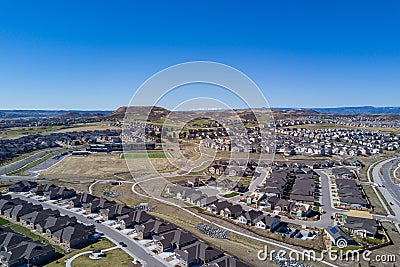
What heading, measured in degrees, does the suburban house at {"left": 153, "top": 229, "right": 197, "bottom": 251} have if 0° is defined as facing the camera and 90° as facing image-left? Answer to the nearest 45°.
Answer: approximately 45°

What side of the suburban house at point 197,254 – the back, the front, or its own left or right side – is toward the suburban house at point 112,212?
right

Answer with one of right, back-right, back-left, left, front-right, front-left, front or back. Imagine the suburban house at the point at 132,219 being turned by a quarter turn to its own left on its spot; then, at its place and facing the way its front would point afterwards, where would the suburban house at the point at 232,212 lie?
front-left

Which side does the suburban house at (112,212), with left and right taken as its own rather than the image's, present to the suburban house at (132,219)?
left

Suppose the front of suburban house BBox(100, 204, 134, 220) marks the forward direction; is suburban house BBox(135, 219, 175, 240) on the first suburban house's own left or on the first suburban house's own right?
on the first suburban house's own left

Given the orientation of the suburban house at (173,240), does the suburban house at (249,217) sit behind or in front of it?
behind

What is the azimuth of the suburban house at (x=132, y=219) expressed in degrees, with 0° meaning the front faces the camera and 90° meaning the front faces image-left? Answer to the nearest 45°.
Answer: approximately 45°

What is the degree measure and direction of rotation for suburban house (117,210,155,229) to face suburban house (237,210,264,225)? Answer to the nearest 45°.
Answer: approximately 135° to its left

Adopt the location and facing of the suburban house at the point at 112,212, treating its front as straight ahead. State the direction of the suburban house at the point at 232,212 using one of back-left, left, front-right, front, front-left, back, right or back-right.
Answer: back-left

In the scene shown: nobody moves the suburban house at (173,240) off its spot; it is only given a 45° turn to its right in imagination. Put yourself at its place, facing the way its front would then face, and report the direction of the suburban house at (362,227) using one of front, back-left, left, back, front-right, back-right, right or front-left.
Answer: back

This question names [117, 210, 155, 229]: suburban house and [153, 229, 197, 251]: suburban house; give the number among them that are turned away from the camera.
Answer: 0

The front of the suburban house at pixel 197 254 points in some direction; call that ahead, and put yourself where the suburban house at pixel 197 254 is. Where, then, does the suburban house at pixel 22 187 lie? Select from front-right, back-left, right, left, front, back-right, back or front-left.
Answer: right

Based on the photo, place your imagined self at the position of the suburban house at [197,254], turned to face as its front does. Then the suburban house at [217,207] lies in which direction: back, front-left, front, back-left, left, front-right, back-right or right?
back-right

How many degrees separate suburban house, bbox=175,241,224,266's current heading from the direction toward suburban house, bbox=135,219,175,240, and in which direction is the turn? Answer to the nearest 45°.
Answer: approximately 90° to its right
